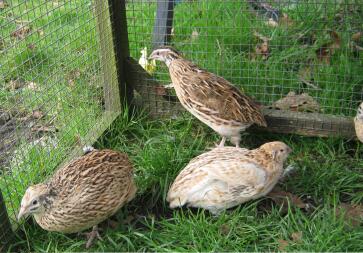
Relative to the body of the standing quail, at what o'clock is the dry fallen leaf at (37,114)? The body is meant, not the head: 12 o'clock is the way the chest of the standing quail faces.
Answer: The dry fallen leaf is roughly at 12 o'clock from the standing quail.

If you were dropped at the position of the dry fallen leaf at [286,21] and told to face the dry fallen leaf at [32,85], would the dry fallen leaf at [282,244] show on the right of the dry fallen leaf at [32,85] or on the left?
left

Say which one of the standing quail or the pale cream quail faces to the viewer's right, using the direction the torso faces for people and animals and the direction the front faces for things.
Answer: the pale cream quail

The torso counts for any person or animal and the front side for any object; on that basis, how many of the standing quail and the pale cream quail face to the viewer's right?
1

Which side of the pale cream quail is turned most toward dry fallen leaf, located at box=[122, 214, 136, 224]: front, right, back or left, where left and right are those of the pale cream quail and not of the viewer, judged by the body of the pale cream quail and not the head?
back

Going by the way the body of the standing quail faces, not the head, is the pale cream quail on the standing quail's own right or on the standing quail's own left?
on the standing quail's own left

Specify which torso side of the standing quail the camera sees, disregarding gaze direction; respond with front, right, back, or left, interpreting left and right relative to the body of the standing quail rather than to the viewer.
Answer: left

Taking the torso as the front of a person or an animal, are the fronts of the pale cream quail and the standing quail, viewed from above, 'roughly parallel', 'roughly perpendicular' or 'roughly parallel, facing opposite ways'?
roughly parallel, facing opposite ways

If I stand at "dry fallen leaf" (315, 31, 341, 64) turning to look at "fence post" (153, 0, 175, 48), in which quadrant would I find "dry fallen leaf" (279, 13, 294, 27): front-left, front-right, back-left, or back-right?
front-right

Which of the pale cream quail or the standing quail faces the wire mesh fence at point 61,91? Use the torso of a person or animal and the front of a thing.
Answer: the standing quail

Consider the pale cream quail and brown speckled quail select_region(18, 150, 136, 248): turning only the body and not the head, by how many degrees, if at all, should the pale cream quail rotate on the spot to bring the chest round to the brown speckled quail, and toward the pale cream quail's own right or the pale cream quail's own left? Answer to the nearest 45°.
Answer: approximately 180°

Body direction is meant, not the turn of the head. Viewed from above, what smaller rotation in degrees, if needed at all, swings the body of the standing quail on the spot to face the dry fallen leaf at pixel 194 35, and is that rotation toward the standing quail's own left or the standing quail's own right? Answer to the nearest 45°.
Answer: approximately 90° to the standing quail's own right

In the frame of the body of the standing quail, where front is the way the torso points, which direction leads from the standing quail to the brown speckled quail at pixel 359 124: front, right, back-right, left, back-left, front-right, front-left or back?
back

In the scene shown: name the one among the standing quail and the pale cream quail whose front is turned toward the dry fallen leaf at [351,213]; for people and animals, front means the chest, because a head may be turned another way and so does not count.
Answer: the pale cream quail

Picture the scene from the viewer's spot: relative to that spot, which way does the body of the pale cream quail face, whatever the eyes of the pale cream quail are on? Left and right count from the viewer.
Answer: facing to the right of the viewer
